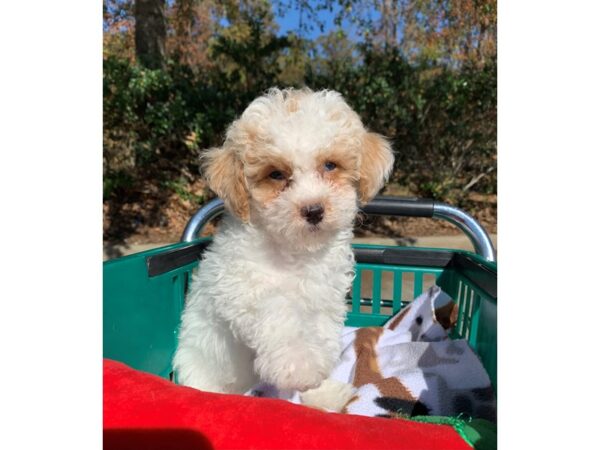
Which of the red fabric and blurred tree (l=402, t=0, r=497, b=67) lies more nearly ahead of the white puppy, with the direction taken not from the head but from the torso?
the red fabric

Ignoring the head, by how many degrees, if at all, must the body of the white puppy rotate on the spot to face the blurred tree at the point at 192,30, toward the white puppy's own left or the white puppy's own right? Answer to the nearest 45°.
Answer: approximately 135° to the white puppy's own left

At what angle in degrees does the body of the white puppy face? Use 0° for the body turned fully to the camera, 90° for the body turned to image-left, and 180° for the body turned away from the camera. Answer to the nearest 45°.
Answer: approximately 315°
